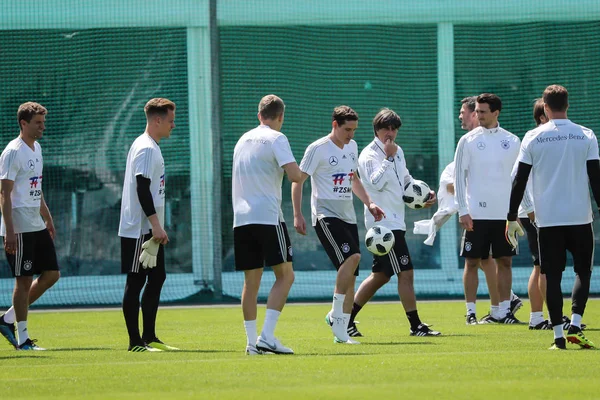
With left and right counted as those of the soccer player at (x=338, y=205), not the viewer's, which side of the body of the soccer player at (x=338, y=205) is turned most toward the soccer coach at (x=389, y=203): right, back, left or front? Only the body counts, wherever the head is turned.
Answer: left

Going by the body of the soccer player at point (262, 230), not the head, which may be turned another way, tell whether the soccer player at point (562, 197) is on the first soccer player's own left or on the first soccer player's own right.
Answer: on the first soccer player's own right

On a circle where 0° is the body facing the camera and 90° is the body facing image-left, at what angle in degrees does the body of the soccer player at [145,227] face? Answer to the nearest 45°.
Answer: approximately 270°

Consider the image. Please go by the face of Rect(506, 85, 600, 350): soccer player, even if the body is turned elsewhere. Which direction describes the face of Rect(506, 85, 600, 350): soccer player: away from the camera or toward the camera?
away from the camera

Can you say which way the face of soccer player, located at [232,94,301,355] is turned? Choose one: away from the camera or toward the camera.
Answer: away from the camera

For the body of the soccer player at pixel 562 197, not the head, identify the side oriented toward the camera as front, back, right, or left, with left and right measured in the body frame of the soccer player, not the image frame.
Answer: back
